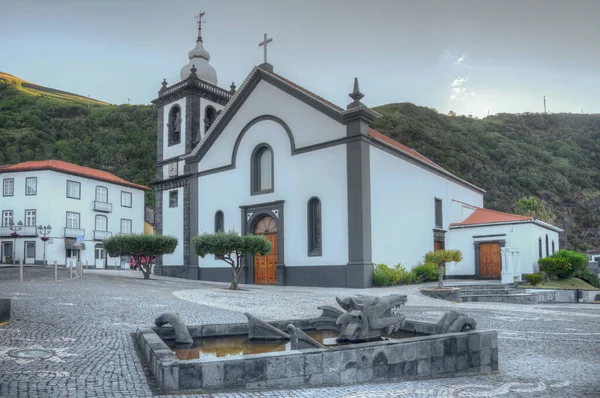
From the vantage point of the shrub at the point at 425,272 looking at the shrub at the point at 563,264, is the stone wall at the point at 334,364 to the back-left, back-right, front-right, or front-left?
back-right

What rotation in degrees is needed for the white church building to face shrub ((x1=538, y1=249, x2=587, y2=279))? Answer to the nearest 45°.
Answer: approximately 135° to its left

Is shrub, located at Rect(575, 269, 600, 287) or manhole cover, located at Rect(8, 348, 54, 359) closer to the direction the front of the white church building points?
the manhole cover
